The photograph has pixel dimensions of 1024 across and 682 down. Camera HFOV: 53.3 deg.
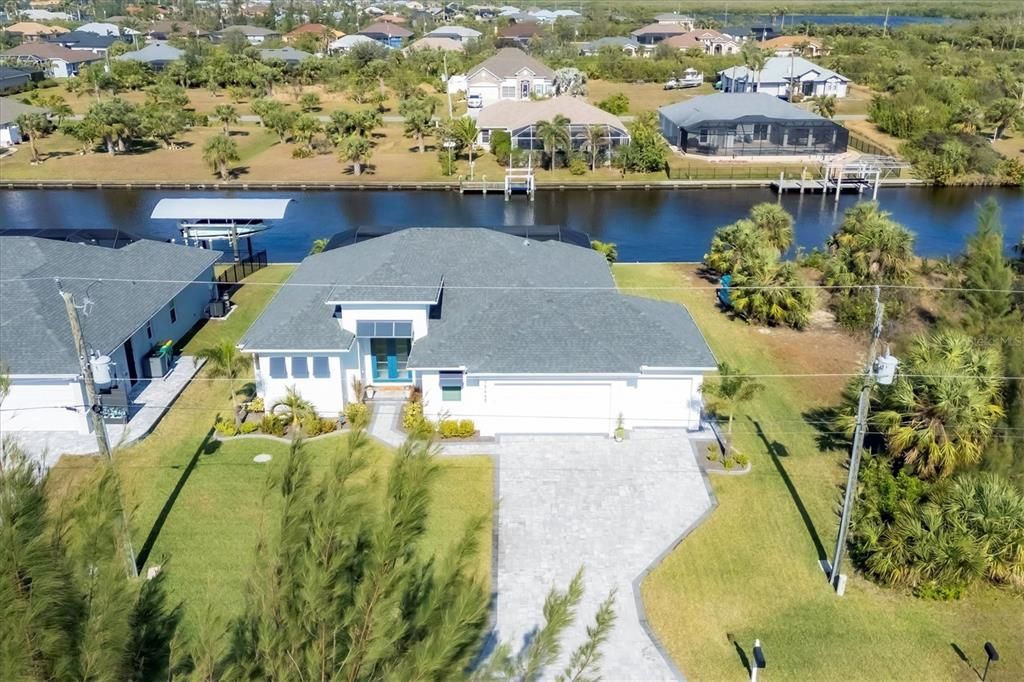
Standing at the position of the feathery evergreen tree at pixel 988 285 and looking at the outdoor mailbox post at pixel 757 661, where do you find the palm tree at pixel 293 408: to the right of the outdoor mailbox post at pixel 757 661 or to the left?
right

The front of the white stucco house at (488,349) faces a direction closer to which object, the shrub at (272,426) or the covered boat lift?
the shrub

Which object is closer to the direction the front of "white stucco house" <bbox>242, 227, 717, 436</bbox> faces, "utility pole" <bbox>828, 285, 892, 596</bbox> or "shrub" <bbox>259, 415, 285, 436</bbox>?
the utility pole

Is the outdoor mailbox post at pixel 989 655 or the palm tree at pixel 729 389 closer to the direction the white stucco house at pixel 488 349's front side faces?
the outdoor mailbox post

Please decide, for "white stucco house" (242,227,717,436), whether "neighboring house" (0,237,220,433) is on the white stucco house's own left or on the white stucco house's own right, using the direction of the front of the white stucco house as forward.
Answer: on the white stucco house's own right

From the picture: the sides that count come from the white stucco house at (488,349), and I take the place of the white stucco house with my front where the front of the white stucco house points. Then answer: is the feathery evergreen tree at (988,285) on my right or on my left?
on my left

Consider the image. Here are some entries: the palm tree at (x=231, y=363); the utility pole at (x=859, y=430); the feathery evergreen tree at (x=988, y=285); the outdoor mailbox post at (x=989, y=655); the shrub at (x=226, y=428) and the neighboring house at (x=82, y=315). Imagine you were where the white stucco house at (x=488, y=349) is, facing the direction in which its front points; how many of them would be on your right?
3

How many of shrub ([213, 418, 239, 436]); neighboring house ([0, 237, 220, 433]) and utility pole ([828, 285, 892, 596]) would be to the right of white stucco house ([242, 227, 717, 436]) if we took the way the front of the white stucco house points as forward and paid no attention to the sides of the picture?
2

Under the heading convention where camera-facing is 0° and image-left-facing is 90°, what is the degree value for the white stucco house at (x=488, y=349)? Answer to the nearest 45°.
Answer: approximately 0°

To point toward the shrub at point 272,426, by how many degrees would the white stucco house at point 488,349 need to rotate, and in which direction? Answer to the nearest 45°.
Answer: approximately 90° to its right

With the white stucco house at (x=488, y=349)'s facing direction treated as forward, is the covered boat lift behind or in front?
behind

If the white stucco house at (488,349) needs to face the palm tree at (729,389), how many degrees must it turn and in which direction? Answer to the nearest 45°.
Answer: approximately 90° to its left
